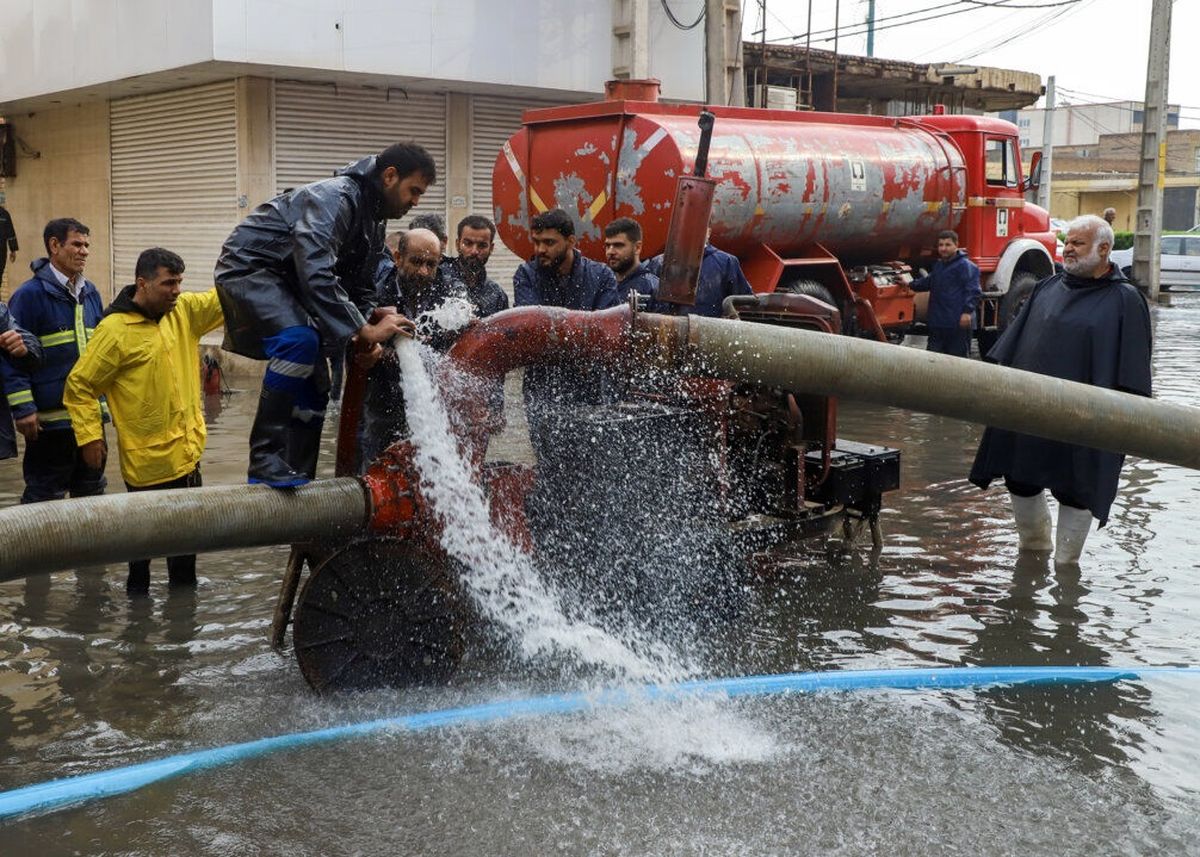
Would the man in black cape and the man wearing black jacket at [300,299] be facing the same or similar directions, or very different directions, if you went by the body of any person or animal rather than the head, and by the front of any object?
very different directions

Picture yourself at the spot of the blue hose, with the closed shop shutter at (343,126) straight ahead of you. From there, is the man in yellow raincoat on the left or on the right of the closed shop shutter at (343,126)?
left

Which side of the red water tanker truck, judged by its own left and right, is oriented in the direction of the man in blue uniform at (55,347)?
back

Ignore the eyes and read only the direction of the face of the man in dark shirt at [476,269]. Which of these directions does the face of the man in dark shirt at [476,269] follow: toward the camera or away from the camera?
toward the camera

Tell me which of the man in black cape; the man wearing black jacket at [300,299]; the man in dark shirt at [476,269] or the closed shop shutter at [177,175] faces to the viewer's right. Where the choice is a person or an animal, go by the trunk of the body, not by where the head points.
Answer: the man wearing black jacket

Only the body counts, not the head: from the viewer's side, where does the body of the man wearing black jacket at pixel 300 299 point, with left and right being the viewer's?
facing to the right of the viewer

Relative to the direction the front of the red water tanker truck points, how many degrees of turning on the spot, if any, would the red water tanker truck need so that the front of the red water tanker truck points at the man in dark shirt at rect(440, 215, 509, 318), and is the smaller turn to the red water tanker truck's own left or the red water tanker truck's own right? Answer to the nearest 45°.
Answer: approximately 135° to the red water tanker truck's own right

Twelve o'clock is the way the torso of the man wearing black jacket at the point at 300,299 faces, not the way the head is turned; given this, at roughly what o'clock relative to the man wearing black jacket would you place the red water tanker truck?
The red water tanker truck is roughly at 10 o'clock from the man wearing black jacket.

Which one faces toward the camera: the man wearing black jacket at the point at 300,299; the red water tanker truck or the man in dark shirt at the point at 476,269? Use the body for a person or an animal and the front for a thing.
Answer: the man in dark shirt

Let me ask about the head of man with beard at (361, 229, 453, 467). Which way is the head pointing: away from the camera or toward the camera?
toward the camera

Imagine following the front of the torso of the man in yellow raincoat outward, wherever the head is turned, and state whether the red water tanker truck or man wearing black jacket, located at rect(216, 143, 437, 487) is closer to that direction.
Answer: the man wearing black jacket

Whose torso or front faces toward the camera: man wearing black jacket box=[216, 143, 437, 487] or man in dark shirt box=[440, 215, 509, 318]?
the man in dark shirt

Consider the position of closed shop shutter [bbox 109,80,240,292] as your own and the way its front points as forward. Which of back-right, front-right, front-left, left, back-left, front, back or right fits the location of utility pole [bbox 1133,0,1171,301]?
back-left

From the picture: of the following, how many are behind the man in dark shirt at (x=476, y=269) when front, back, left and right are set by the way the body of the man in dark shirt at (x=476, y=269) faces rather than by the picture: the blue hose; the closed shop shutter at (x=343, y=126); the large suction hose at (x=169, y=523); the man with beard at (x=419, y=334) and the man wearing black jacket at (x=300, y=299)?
1

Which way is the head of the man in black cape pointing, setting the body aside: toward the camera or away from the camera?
toward the camera

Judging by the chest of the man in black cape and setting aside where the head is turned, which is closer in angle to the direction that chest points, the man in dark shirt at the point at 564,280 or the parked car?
the man in dark shirt

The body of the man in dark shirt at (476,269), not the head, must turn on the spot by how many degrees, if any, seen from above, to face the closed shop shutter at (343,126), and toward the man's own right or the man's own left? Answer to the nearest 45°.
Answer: approximately 180°
